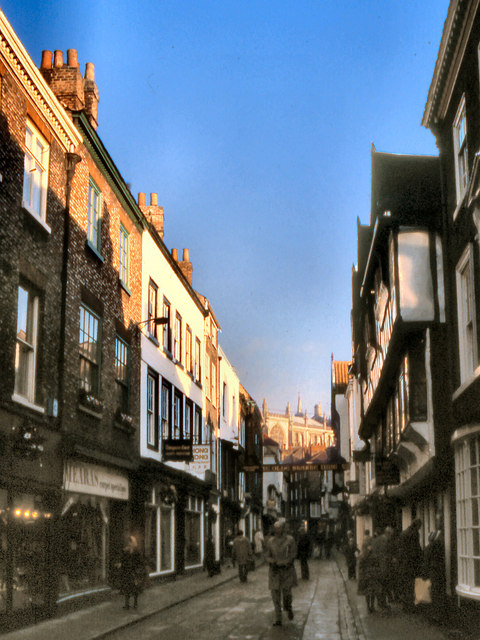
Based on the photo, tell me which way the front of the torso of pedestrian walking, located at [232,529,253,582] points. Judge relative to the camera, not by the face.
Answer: away from the camera

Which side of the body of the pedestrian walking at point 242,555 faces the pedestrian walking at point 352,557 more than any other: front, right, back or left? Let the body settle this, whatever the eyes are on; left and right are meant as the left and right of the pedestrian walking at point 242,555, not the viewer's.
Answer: right

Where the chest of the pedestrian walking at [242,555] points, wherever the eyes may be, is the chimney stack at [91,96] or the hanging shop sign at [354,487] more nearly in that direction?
the hanging shop sign
